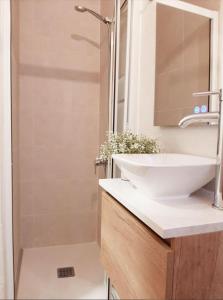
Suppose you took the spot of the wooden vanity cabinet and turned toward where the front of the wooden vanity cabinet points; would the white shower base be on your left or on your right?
on your right

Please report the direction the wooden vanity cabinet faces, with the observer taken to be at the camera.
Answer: facing the viewer and to the left of the viewer

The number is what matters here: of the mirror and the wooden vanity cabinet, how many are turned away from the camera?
0
